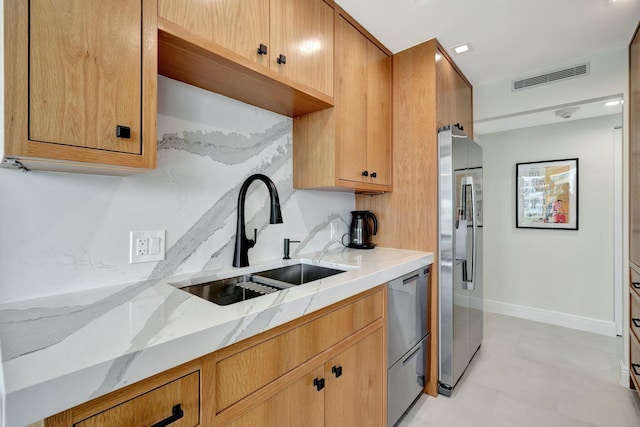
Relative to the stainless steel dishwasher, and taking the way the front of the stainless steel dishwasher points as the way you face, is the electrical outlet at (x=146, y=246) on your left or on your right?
on your right

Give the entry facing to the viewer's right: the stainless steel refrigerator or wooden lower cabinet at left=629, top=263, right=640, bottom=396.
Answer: the stainless steel refrigerator

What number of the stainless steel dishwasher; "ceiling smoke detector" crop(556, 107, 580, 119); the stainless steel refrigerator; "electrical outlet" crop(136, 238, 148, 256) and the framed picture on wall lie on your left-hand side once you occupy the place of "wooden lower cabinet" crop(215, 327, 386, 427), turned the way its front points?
4

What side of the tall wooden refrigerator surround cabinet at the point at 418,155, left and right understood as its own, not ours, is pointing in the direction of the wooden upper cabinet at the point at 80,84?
right

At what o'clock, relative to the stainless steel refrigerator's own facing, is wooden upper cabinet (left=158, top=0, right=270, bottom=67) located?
The wooden upper cabinet is roughly at 4 o'clock from the stainless steel refrigerator.

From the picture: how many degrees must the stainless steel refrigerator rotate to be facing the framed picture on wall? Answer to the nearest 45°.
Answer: approximately 45° to its left

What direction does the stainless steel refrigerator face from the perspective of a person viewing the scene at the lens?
facing to the right of the viewer

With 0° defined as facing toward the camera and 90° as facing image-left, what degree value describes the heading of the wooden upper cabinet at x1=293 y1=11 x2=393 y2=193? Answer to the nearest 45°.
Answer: approximately 315°

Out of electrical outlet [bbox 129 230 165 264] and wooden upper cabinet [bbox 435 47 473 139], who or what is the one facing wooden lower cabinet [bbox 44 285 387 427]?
the electrical outlet

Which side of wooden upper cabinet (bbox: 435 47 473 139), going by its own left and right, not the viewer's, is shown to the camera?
right
